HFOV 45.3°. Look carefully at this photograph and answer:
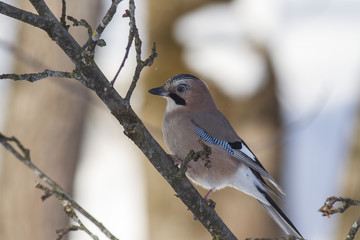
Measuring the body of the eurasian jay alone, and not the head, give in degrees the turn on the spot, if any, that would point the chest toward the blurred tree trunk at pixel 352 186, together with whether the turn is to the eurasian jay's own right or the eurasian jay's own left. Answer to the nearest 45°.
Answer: approximately 90° to the eurasian jay's own right

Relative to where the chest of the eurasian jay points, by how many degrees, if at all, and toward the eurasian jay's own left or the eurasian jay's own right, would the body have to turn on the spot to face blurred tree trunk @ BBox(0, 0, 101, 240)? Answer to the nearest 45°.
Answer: approximately 45° to the eurasian jay's own right

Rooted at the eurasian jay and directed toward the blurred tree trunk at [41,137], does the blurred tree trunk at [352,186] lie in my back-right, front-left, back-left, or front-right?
front-right

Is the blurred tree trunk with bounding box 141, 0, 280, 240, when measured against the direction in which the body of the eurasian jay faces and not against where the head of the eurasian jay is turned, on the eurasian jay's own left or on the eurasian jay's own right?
on the eurasian jay's own right

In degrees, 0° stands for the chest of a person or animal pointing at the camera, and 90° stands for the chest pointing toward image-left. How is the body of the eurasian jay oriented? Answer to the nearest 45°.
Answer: approximately 90°
